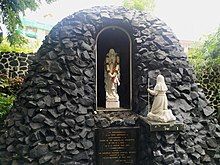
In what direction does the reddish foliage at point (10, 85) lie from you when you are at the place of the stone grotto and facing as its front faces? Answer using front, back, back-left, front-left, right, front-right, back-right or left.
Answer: back-right

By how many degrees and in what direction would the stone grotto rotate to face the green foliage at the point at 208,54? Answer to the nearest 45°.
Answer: approximately 135° to its left

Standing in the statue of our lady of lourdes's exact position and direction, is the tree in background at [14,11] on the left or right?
on its right

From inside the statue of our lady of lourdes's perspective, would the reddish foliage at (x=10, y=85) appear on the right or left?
on its right

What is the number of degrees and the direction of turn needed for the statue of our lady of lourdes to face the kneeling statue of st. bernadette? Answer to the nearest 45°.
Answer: approximately 45° to its left

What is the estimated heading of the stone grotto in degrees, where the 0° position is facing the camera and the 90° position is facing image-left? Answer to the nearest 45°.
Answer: approximately 0°

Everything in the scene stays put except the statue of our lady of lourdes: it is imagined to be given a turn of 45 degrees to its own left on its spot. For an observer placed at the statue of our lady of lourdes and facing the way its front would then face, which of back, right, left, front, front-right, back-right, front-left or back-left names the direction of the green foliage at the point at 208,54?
left

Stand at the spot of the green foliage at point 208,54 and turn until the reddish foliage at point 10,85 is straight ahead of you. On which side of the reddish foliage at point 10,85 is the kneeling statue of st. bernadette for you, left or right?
left

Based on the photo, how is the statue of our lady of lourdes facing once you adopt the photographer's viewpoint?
facing the viewer
